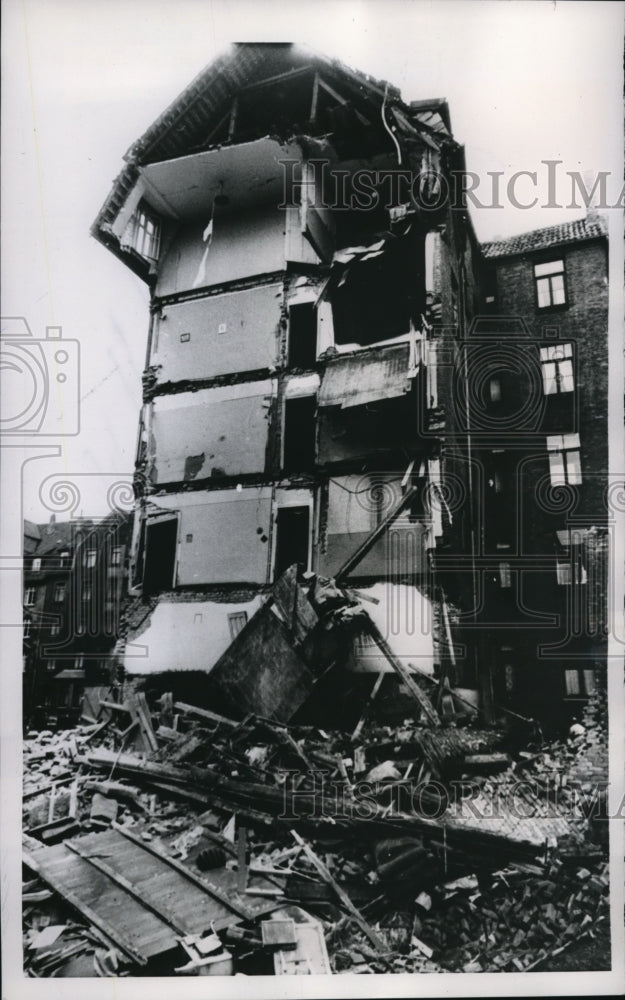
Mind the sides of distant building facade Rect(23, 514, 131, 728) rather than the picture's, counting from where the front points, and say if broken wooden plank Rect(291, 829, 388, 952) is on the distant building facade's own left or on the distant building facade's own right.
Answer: on the distant building facade's own left

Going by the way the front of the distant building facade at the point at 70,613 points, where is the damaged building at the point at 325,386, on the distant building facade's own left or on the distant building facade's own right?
on the distant building facade's own left

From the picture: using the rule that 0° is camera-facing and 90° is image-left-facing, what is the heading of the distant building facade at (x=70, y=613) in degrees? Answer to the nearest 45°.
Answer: approximately 0°
